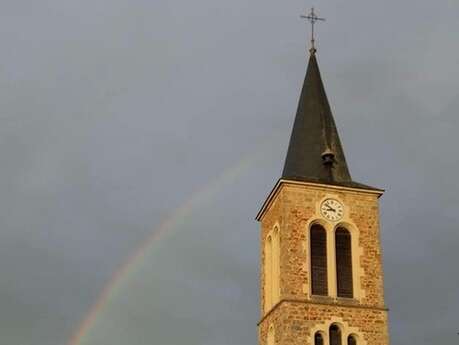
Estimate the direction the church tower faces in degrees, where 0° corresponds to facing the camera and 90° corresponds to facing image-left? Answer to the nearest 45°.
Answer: approximately 0°
